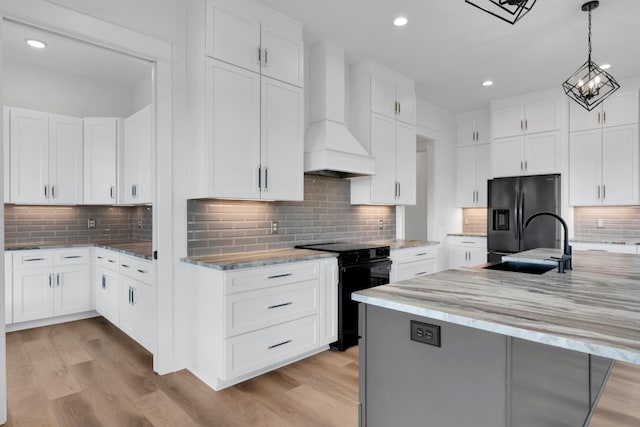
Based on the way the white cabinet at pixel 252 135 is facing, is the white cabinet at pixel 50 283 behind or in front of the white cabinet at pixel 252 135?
behind

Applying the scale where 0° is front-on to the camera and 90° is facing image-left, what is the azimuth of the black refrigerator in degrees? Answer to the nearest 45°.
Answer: approximately 0°

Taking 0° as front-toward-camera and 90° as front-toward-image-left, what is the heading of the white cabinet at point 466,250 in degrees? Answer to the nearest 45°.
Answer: approximately 0°

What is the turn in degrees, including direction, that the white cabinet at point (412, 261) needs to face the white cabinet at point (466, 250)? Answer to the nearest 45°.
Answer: approximately 90° to its left

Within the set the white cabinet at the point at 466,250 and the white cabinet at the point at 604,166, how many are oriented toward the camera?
2

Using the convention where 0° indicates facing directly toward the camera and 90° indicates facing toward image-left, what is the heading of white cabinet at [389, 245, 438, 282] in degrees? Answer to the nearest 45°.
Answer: approximately 315°

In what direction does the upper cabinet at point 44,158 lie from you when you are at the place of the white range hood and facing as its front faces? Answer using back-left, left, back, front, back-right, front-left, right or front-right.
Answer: back-right

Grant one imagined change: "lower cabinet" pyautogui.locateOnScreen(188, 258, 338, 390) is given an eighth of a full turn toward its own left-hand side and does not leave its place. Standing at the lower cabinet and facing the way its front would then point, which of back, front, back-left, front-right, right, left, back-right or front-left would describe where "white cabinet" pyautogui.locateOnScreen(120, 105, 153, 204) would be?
back-left

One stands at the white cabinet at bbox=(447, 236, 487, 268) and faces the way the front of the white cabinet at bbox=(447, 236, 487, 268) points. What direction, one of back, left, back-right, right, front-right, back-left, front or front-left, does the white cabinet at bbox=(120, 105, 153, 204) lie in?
front-right

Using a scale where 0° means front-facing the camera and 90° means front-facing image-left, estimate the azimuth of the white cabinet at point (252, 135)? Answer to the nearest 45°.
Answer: approximately 315°

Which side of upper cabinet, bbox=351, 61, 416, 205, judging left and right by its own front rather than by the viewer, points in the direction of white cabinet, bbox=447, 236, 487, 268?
left

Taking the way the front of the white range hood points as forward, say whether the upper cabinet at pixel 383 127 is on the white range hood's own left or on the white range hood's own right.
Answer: on the white range hood's own left

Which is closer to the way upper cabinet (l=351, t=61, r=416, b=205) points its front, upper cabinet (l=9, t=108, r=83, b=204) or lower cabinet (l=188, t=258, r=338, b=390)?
the lower cabinet

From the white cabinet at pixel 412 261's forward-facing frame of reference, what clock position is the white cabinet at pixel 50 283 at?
the white cabinet at pixel 50 283 is roughly at 4 o'clock from the white cabinet at pixel 412 261.
